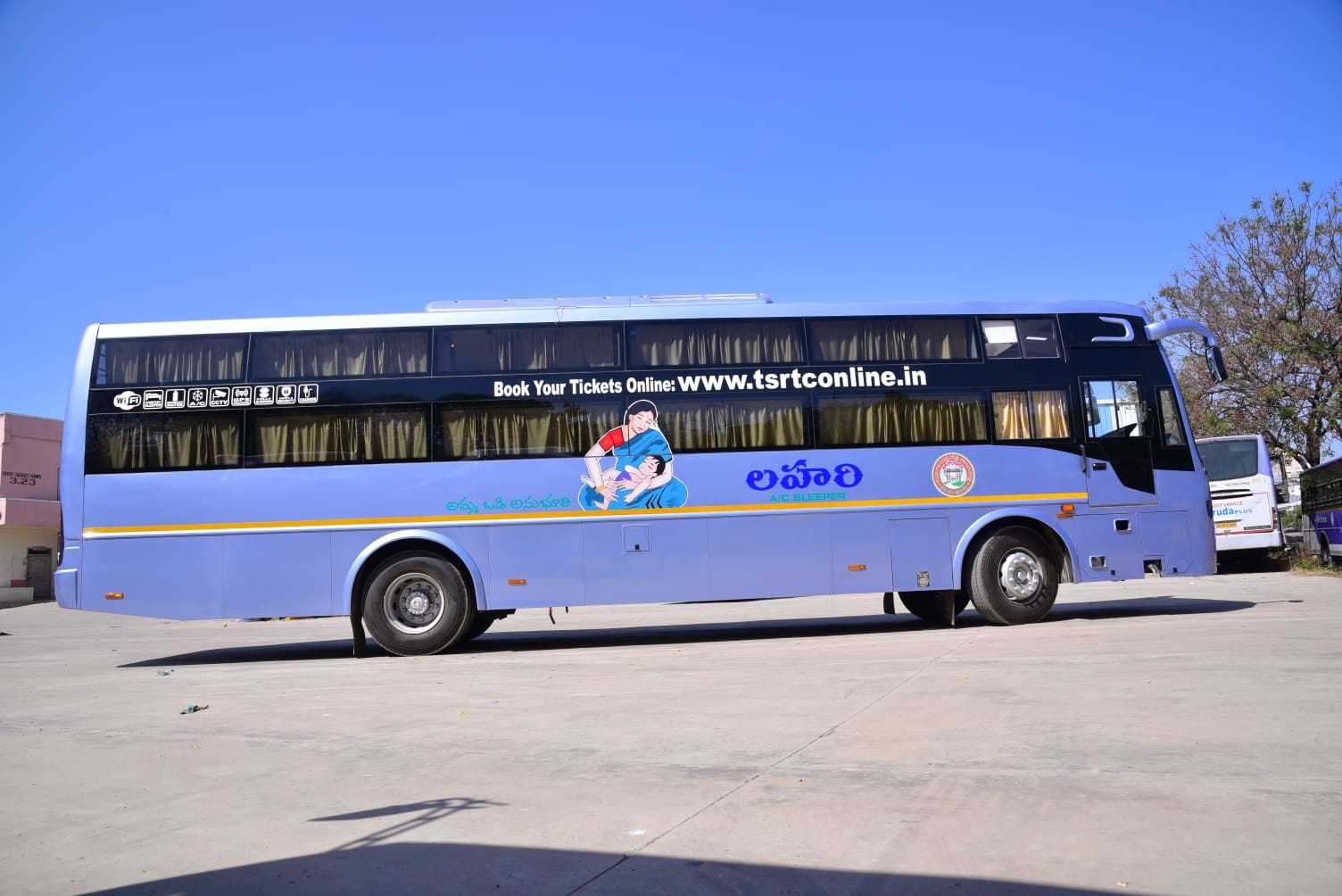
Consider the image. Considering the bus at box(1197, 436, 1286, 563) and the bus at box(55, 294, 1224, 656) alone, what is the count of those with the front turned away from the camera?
1

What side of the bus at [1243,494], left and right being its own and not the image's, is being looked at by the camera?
back

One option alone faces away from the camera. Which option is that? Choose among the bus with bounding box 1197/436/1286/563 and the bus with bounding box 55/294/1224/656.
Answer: the bus with bounding box 1197/436/1286/563

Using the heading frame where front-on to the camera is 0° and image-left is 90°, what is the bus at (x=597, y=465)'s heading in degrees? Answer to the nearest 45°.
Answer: approximately 270°
